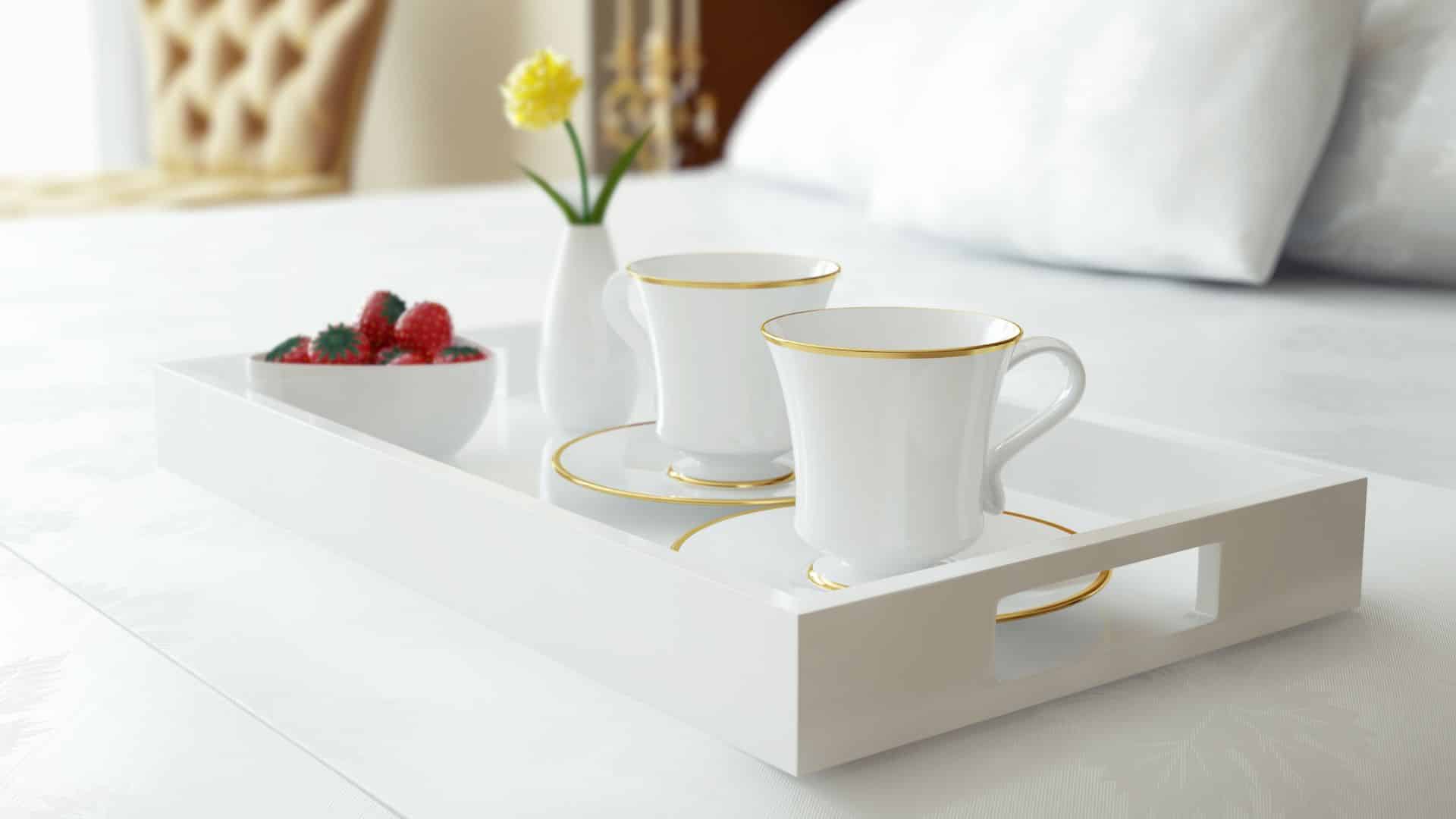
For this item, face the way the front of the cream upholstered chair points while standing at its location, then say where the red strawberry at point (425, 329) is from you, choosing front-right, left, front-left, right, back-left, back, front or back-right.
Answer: front-left

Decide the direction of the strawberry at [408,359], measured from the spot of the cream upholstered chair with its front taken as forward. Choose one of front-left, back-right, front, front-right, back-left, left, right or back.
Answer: front-left

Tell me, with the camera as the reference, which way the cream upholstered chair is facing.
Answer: facing the viewer and to the left of the viewer

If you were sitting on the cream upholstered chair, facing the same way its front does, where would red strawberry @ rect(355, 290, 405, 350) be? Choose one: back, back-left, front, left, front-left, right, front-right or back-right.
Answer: front-left

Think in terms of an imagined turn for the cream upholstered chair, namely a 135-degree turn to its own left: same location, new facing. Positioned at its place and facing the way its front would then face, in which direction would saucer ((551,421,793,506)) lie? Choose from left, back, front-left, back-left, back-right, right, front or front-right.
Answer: right

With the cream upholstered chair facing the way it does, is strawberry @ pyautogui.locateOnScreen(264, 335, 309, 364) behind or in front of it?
in front

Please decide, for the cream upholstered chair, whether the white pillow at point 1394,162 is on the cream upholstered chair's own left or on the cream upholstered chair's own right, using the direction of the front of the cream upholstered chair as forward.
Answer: on the cream upholstered chair's own left

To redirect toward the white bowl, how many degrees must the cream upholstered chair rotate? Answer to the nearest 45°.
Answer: approximately 45° to its left

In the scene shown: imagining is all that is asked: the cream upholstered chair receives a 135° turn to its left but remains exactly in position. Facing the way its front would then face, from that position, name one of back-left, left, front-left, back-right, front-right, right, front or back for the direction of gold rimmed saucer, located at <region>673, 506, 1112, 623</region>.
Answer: right

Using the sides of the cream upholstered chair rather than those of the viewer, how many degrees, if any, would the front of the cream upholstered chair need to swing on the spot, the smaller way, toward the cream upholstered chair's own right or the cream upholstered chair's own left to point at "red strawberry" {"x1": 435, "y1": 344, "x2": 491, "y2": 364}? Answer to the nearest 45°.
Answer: approximately 45° to the cream upholstered chair's own left

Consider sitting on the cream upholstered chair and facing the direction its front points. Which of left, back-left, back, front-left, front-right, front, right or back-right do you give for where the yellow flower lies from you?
front-left

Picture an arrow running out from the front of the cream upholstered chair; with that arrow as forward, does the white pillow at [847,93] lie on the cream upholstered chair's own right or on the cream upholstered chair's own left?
on the cream upholstered chair's own left
